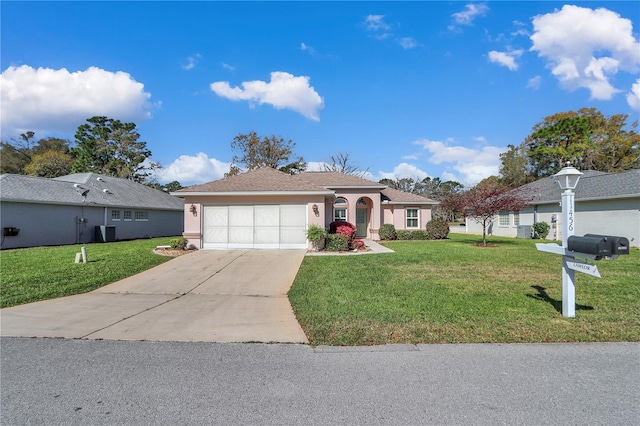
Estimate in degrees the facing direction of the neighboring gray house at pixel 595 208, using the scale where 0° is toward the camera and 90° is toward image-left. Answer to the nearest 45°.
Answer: approximately 315°

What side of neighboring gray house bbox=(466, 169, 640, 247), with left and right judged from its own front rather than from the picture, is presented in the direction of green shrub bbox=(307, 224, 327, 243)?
right

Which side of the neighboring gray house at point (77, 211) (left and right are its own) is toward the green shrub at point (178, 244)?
left

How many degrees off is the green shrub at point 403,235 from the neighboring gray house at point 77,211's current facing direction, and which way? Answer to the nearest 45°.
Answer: approximately 90° to its left

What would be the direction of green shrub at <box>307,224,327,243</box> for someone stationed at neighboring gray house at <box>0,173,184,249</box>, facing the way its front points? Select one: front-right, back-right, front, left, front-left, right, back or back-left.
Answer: left

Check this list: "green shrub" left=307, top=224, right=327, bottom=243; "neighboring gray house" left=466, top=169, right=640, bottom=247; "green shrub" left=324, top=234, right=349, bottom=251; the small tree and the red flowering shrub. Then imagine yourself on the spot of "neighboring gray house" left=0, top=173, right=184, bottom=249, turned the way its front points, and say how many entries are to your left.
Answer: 5

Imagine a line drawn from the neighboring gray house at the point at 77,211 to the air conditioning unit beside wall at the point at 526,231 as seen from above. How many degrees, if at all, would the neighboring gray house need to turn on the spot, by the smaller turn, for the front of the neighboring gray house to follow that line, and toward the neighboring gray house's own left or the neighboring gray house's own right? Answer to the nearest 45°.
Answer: approximately 90° to the neighboring gray house's own left

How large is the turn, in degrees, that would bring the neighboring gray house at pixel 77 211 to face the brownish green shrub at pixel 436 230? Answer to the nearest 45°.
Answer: approximately 90° to its left
